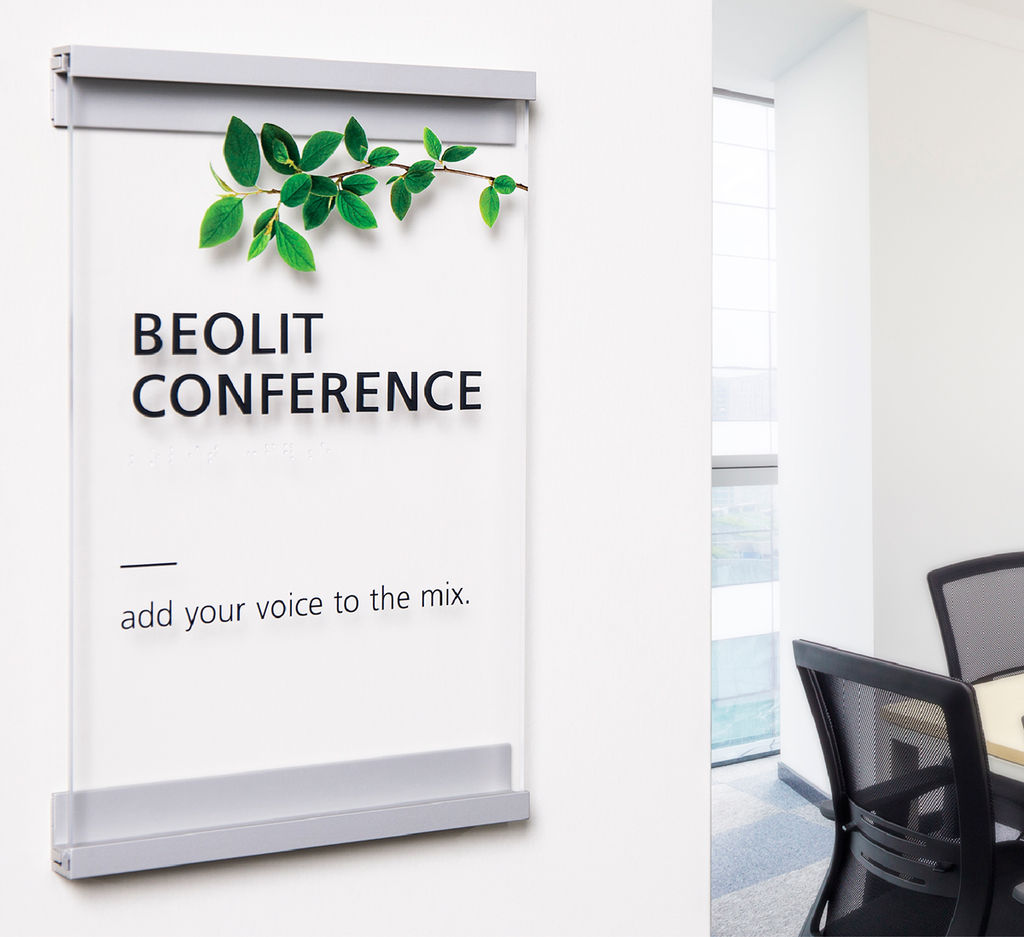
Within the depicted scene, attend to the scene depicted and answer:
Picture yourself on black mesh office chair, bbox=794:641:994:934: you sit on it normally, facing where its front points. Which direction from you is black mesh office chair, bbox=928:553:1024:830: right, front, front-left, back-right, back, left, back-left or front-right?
front-left

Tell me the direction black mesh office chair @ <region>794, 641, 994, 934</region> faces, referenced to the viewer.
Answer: facing away from the viewer and to the right of the viewer

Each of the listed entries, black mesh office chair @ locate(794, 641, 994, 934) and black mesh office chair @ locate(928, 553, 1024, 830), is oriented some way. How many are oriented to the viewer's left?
0

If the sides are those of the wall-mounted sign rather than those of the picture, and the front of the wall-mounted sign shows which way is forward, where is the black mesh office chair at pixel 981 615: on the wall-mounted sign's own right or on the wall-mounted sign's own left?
on the wall-mounted sign's own left

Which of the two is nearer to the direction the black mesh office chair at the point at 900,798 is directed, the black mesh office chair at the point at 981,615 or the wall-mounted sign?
the black mesh office chair

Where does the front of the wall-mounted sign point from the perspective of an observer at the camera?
facing the viewer and to the right of the viewer

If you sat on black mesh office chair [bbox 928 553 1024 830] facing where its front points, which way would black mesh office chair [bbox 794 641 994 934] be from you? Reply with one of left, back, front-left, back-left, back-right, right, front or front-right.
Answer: front-right

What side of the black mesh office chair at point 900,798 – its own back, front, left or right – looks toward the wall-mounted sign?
back

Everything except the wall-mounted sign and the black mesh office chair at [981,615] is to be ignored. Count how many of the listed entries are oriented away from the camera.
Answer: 0

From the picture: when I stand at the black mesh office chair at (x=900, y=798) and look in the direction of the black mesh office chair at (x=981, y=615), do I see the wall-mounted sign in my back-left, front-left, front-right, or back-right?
back-left
